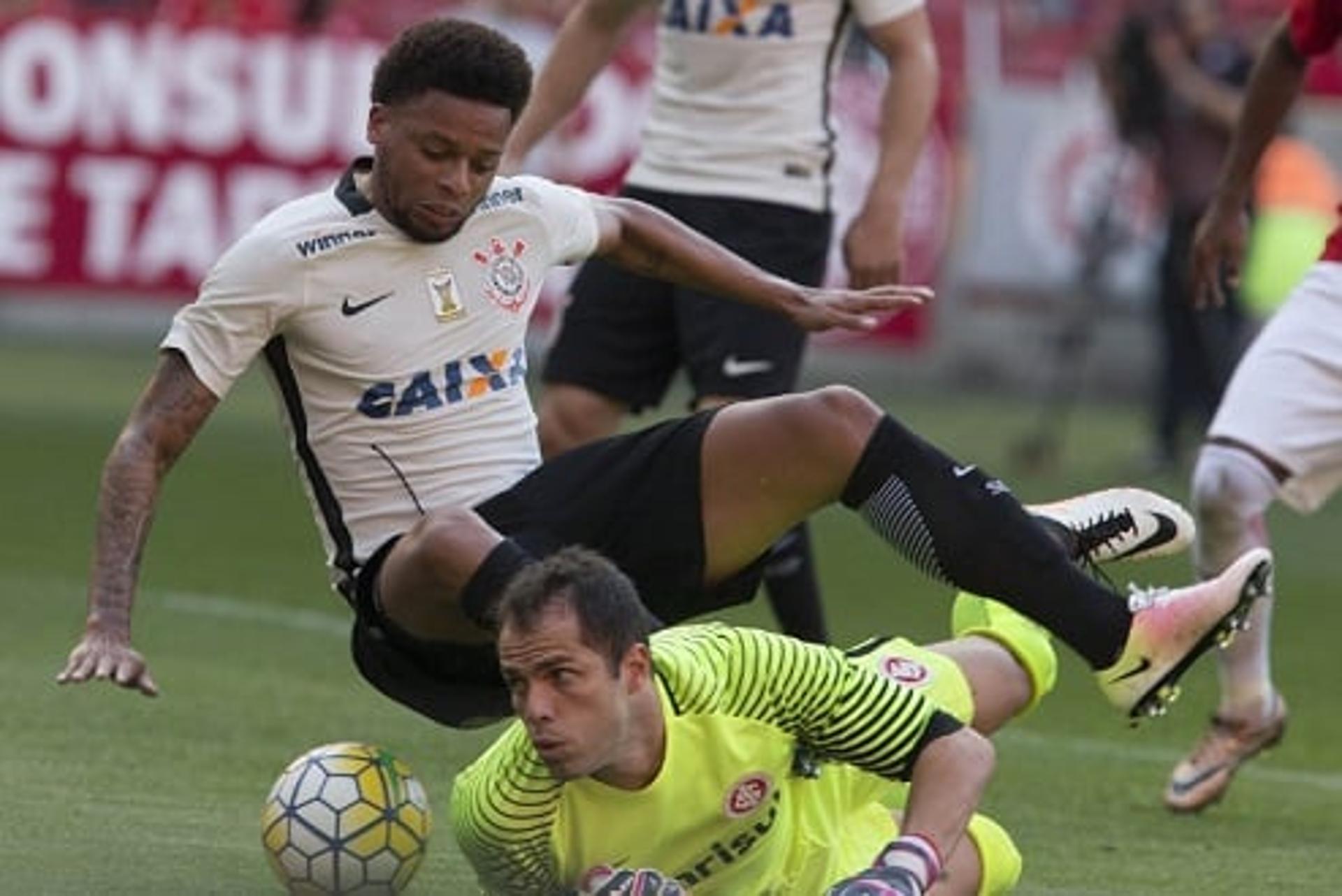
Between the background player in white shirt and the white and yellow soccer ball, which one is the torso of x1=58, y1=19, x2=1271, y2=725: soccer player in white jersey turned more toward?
the white and yellow soccer ball

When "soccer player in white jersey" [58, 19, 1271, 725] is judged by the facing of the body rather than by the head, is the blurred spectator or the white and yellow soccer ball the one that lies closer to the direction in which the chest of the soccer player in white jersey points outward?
the white and yellow soccer ball

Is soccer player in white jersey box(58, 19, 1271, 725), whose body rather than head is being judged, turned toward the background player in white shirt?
no

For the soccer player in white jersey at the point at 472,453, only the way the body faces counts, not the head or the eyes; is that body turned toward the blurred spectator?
no

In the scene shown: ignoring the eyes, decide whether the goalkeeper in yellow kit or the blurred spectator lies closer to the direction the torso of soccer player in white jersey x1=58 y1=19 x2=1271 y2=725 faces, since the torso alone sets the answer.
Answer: the goalkeeper in yellow kit

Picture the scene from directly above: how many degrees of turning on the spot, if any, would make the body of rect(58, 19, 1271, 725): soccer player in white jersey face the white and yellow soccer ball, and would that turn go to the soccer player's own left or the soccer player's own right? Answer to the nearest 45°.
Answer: approximately 45° to the soccer player's own right

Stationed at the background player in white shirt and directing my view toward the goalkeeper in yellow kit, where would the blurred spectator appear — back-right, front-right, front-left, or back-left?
back-left

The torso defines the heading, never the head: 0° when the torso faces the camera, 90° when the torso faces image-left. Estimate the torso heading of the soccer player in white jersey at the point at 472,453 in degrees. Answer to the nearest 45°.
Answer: approximately 315°
